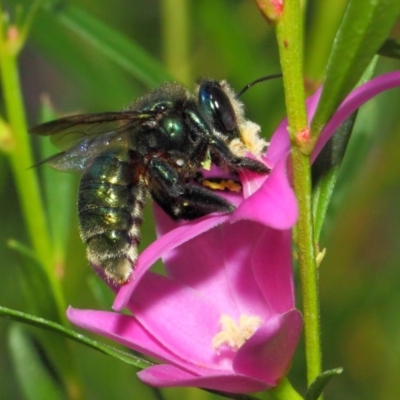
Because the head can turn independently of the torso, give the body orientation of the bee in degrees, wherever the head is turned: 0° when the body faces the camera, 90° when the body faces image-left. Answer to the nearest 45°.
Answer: approximately 270°
